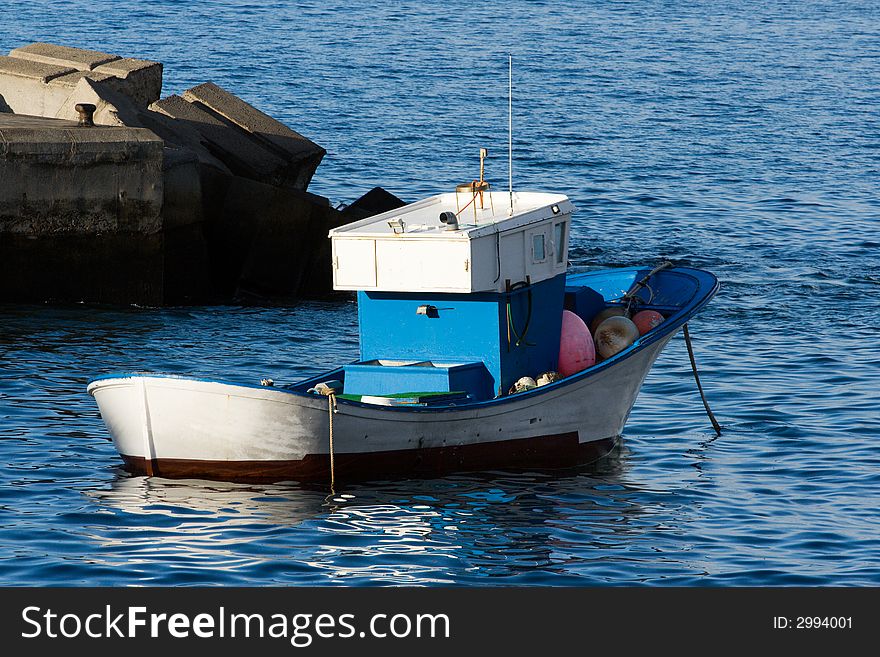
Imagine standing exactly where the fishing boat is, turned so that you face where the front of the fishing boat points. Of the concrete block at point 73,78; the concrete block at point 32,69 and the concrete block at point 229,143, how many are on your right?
0

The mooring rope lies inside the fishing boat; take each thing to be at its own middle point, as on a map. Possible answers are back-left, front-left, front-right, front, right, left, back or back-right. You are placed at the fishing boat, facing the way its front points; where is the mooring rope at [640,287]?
front

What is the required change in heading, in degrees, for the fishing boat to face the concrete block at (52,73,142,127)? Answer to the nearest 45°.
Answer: approximately 90° to its left

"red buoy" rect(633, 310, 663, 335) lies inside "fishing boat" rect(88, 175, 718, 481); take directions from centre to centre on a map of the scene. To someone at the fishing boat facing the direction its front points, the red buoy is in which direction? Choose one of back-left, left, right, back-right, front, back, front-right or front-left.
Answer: front

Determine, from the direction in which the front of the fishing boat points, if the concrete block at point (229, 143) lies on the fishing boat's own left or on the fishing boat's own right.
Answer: on the fishing boat's own left

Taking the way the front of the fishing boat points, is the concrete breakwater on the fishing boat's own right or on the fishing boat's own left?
on the fishing boat's own left

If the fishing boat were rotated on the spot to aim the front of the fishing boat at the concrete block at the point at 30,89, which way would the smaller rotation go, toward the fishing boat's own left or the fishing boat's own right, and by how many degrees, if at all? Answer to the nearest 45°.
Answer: approximately 90° to the fishing boat's own left

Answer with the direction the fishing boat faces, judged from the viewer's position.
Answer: facing away from the viewer and to the right of the viewer
